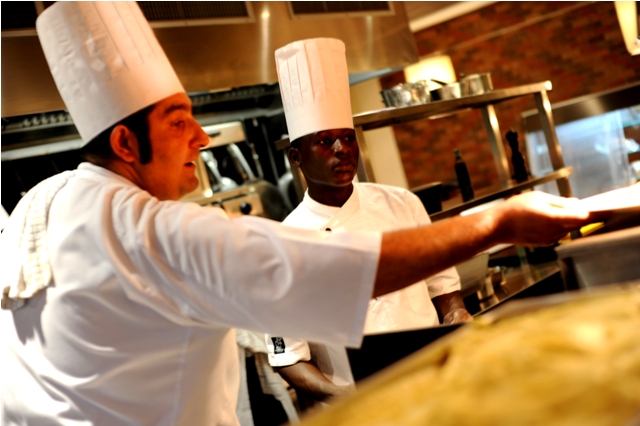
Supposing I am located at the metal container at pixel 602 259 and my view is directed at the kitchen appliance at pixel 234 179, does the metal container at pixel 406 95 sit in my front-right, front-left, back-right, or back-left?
front-right

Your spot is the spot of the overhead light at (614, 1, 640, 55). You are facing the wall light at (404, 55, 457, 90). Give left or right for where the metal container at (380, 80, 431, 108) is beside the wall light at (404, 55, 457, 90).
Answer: left

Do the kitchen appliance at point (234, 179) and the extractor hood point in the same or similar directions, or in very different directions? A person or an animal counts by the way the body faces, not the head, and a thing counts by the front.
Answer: same or similar directions

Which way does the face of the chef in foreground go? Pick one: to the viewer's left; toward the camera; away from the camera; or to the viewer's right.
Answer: to the viewer's right

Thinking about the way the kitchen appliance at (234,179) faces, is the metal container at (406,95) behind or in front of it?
in front

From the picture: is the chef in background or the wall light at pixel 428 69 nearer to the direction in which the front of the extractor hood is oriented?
the chef in background

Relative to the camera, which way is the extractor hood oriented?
toward the camera

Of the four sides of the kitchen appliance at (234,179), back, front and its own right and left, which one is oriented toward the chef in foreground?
front

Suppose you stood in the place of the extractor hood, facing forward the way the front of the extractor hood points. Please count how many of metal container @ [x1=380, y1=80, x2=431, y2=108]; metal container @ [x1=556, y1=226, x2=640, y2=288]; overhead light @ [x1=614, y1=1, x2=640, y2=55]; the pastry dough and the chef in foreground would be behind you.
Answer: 0

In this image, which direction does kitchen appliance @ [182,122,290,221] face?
toward the camera

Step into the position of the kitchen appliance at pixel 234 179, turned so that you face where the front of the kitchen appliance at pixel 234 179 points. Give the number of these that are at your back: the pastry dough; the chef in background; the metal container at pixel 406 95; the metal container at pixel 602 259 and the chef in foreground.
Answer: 0

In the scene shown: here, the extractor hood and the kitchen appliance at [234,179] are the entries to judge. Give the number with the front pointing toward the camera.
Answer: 2

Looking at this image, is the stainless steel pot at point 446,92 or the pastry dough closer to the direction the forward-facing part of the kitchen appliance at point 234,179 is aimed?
the pastry dough

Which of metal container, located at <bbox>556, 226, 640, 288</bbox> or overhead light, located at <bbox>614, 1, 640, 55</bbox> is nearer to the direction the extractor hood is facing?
the metal container

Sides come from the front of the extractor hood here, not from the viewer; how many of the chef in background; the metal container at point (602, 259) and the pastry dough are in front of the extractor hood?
3

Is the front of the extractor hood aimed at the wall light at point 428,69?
no

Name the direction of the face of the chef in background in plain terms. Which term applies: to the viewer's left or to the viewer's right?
to the viewer's right

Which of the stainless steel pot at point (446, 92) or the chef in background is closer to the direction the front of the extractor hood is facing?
the chef in background
